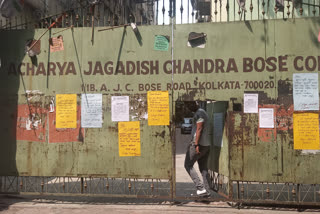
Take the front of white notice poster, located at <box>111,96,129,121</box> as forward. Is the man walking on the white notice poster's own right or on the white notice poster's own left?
on the white notice poster's own left

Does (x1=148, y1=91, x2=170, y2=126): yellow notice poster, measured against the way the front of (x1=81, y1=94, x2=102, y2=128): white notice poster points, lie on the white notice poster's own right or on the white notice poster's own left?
on the white notice poster's own left

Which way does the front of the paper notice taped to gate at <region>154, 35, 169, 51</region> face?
toward the camera

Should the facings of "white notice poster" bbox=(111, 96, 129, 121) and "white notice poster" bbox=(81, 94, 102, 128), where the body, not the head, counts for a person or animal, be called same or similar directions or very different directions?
same or similar directions

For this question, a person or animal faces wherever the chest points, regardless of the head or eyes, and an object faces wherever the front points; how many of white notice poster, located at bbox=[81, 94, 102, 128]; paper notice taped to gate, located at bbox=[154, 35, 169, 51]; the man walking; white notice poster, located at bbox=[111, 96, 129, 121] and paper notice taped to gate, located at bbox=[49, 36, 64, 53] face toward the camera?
4

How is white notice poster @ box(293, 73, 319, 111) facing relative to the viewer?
toward the camera

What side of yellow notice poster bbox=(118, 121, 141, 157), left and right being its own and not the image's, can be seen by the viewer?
front

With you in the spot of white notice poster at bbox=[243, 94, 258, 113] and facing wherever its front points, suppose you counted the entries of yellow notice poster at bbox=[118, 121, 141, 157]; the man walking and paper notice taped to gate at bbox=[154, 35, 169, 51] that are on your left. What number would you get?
0

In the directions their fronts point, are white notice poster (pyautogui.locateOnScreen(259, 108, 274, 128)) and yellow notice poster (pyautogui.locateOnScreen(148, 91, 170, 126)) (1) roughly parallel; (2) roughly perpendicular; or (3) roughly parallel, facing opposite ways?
roughly parallel

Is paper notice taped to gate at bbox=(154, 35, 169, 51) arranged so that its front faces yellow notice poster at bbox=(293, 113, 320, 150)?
no

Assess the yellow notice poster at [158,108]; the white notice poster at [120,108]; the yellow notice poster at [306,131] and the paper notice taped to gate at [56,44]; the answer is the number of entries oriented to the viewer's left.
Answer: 0

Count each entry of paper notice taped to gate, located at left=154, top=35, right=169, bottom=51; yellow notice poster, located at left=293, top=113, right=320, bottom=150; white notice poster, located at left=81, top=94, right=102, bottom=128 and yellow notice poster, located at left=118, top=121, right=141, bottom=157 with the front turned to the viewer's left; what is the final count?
0

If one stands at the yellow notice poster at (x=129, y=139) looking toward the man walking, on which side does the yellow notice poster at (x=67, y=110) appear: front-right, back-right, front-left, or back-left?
back-left

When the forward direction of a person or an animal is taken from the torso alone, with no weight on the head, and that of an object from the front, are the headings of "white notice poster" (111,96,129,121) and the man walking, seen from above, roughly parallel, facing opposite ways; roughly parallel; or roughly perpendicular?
roughly perpendicular
